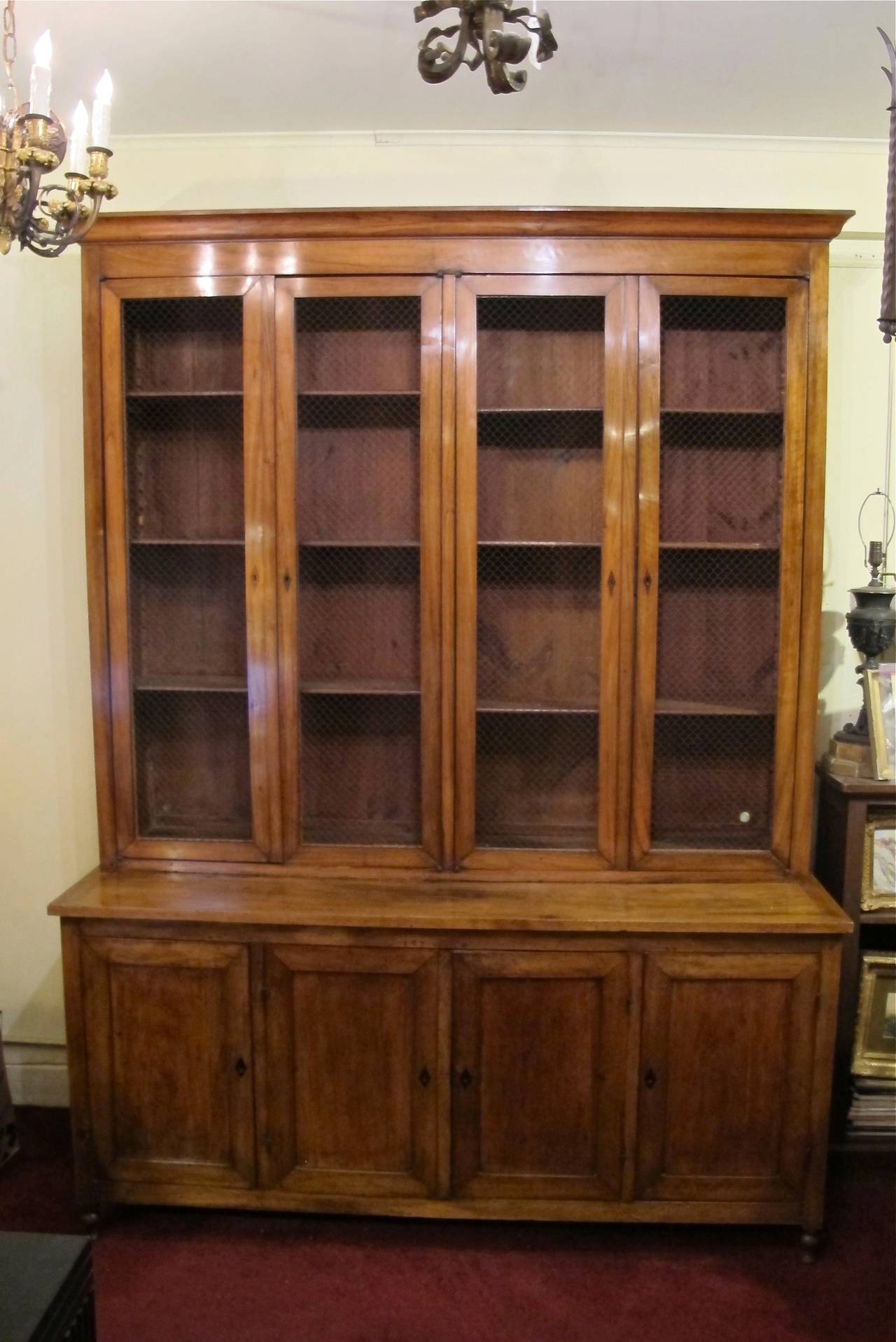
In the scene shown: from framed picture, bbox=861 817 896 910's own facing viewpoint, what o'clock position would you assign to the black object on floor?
The black object on floor is roughly at 1 o'clock from the framed picture.

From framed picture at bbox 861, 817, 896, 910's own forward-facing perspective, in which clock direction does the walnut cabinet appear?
The walnut cabinet is roughly at 2 o'clock from the framed picture.

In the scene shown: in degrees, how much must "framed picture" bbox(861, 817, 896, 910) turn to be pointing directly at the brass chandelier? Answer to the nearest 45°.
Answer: approximately 45° to its right

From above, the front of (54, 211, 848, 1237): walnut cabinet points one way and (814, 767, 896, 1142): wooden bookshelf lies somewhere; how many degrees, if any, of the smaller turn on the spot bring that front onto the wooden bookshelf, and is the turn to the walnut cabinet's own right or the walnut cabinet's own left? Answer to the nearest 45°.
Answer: approximately 90° to the walnut cabinet's own left

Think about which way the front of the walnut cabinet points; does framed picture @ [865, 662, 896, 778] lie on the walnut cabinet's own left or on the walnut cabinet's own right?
on the walnut cabinet's own left

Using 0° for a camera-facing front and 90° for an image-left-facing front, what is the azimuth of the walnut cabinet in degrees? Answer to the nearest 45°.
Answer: approximately 0°

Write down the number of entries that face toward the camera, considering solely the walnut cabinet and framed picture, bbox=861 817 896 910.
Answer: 2

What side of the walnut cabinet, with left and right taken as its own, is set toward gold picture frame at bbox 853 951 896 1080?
left

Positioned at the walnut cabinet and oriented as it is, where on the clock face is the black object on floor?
The black object on floor is roughly at 1 o'clock from the walnut cabinet.

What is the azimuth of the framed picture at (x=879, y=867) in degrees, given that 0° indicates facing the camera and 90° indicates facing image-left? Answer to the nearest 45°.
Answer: approximately 0°
